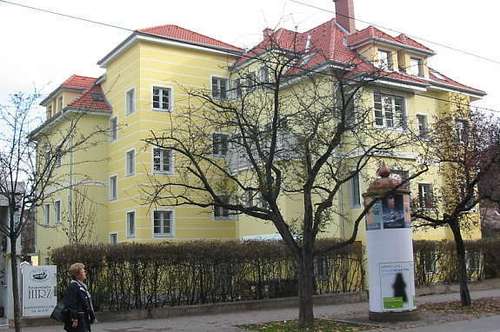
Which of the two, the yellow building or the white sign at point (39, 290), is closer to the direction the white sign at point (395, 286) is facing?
the white sign

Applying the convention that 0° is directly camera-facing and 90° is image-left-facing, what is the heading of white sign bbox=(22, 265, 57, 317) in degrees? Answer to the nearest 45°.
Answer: approximately 0°

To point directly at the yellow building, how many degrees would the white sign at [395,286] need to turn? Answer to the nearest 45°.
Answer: approximately 135° to its right

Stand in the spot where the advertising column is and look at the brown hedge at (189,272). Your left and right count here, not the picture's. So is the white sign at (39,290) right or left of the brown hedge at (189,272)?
left

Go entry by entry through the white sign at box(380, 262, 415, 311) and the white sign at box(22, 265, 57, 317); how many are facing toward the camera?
2

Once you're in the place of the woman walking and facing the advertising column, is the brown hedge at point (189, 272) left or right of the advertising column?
left

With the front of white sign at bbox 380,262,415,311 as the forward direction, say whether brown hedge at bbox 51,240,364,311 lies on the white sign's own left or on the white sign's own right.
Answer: on the white sign's own right

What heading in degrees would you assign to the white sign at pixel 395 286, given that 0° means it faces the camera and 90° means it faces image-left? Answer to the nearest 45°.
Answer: approximately 0°
